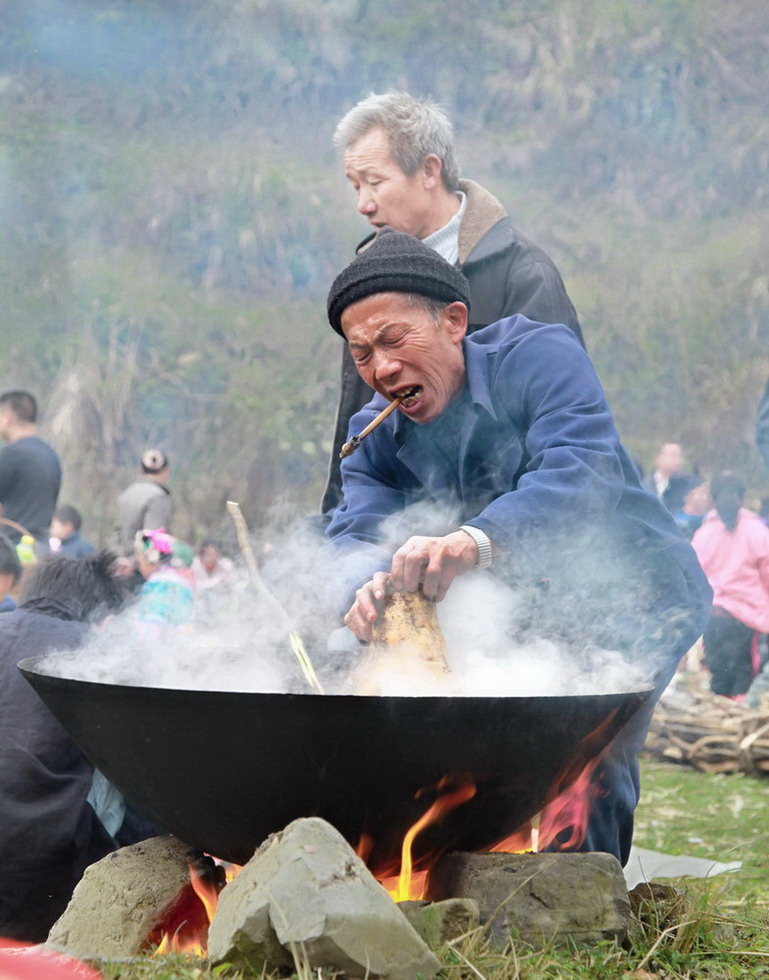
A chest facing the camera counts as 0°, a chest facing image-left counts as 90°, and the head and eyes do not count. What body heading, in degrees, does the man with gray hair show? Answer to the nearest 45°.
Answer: approximately 45°

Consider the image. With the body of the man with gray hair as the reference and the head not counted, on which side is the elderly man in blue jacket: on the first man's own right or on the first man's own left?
on the first man's own left

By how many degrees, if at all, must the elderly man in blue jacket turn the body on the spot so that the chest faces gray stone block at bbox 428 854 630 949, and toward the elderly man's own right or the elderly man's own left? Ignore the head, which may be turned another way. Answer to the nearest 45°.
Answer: approximately 45° to the elderly man's own left

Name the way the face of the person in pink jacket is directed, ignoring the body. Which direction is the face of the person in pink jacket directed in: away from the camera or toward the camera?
away from the camera

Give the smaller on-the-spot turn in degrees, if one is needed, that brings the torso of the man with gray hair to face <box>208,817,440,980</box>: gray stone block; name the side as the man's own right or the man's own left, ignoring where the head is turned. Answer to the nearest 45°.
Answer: approximately 45° to the man's own left

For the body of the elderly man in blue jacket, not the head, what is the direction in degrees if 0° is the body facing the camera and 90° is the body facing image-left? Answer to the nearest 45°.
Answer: approximately 45°

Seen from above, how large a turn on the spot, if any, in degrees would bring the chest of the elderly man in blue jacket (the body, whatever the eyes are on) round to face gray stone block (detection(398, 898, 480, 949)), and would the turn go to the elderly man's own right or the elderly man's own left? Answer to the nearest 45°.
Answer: approximately 45° to the elderly man's own left

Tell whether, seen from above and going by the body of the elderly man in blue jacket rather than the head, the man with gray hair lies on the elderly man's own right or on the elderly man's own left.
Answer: on the elderly man's own right

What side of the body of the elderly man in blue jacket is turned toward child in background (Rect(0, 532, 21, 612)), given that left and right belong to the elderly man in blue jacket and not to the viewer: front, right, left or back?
right
